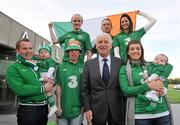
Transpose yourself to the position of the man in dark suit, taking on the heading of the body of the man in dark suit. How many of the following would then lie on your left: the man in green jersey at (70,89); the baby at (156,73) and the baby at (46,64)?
1

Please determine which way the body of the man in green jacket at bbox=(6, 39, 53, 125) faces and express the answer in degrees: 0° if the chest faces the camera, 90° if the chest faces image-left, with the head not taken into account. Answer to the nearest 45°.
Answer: approximately 315°

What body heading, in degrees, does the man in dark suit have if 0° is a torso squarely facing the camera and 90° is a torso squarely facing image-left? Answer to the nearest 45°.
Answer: approximately 0°

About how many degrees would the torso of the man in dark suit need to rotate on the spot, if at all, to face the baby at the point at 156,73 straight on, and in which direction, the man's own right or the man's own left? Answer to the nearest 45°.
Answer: approximately 90° to the man's own left

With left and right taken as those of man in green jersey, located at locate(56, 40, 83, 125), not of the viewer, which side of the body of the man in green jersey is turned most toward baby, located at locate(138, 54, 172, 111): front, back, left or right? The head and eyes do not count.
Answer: left
